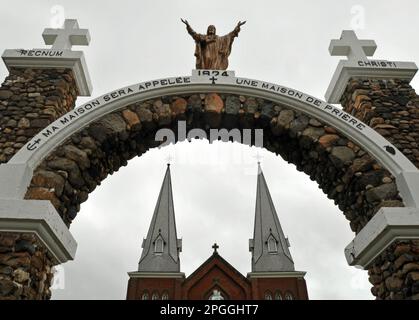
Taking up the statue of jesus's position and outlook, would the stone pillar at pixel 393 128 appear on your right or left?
on your left

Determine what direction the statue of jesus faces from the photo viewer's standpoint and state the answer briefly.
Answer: facing the viewer

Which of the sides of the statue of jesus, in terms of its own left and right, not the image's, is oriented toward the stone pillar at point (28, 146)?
right
